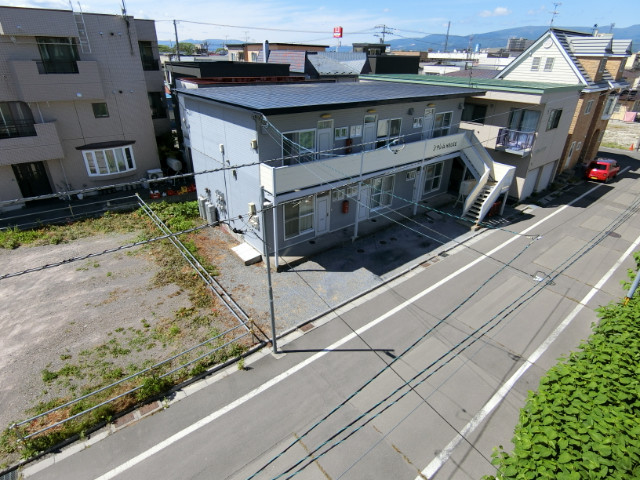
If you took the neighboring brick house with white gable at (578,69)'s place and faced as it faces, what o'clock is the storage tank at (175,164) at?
The storage tank is roughly at 3 o'clock from the neighboring brick house with white gable.

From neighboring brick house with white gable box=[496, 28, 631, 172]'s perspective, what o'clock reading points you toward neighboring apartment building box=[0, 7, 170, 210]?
neighboring apartment building box=[0, 7, 170, 210] is roughly at 3 o'clock from neighboring brick house with white gable box=[496, 28, 631, 172].

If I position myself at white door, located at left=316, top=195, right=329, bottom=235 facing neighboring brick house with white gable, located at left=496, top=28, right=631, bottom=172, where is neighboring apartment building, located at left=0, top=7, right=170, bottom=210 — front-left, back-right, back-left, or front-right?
back-left

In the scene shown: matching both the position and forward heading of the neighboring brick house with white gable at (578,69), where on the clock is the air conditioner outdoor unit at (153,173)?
The air conditioner outdoor unit is roughly at 3 o'clock from the neighboring brick house with white gable.

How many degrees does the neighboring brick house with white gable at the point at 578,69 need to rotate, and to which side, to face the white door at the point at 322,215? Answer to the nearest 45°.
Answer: approximately 90° to its right

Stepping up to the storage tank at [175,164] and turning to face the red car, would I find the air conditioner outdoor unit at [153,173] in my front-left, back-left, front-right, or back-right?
back-right
